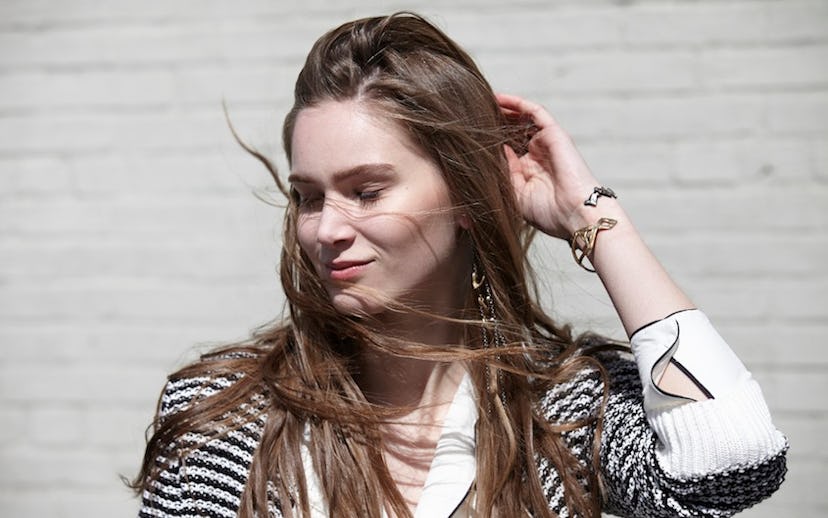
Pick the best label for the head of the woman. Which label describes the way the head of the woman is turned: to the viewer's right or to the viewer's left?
to the viewer's left

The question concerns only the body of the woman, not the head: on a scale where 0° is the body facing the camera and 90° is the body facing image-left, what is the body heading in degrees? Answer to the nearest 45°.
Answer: approximately 0°
